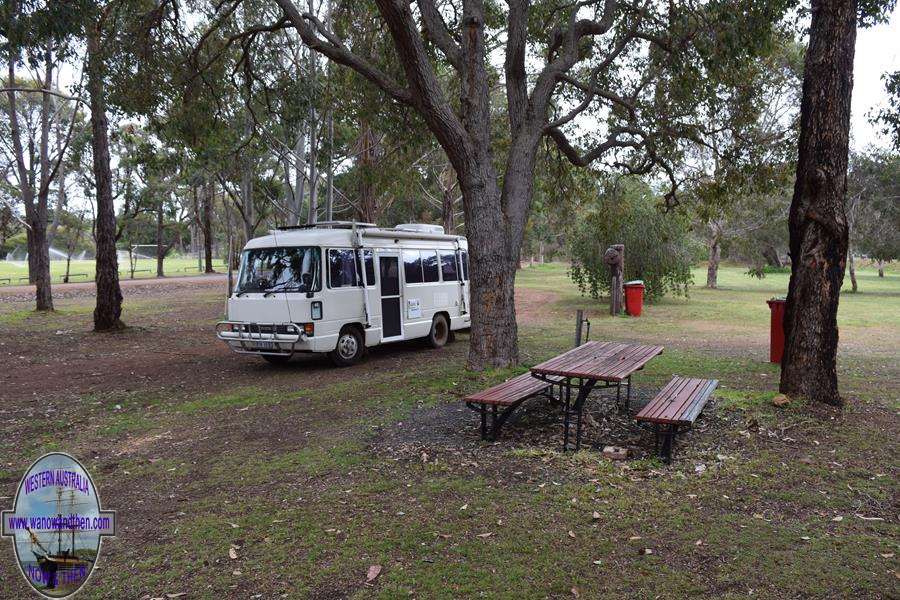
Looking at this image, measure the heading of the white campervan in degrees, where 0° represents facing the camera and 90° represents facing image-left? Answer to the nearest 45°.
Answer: approximately 45°

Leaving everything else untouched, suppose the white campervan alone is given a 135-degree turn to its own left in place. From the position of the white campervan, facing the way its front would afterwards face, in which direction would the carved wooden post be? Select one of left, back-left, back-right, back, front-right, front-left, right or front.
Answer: front-left

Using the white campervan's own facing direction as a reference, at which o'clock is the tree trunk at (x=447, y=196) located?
The tree trunk is roughly at 5 o'clock from the white campervan.

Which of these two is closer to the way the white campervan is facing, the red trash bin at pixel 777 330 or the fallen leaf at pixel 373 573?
the fallen leaf

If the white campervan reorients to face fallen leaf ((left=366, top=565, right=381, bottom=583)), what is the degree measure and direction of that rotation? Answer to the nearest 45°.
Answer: approximately 45° to its left

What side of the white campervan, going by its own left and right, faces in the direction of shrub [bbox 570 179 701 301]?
back

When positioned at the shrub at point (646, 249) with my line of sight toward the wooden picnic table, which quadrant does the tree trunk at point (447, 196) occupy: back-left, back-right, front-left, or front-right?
back-right

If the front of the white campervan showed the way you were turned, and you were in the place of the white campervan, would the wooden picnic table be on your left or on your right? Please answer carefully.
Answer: on your left

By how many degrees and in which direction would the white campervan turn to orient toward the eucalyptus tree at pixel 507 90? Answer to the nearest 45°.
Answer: approximately 90° to its left

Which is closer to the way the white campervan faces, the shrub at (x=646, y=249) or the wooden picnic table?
the wooden picnic table
